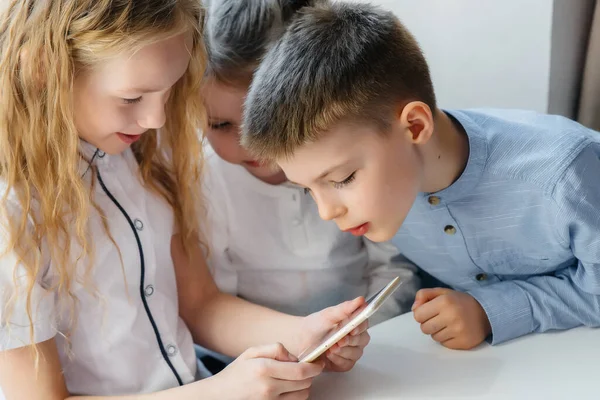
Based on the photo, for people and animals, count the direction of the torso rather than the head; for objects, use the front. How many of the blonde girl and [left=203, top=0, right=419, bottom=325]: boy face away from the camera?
0

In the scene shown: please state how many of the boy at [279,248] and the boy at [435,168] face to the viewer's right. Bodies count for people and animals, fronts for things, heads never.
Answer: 0

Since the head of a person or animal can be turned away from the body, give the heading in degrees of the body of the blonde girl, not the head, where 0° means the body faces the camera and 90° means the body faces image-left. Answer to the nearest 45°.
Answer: approximately 315°
